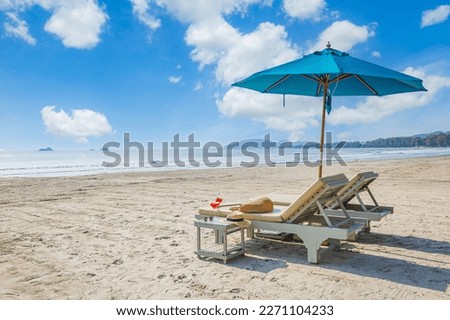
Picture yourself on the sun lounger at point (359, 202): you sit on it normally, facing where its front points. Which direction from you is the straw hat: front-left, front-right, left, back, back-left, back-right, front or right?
left

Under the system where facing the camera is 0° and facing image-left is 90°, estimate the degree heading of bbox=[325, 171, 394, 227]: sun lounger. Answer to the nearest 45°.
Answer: approximately 135°

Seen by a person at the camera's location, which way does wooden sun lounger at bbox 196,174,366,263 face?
facing away from the viewer and to the left of the viewer

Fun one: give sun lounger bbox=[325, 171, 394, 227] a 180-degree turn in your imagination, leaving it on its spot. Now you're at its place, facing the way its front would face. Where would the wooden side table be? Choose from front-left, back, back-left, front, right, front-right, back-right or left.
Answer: right

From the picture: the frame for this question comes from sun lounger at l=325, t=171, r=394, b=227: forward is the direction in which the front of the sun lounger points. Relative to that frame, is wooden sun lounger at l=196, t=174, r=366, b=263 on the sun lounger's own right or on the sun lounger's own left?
on the sun lounger's own left

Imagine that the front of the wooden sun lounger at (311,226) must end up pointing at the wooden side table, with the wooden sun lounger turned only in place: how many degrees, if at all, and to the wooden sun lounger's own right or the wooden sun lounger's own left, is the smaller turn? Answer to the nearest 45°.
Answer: approximately 45° to the wooden sun lounger's own left

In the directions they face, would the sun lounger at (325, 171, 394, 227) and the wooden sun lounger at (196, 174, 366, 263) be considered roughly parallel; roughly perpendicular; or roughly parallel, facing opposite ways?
roughly parallel

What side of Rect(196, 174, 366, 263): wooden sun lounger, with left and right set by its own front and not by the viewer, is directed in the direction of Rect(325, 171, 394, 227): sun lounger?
right

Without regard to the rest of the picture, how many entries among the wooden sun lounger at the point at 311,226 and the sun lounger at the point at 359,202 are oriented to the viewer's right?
0
